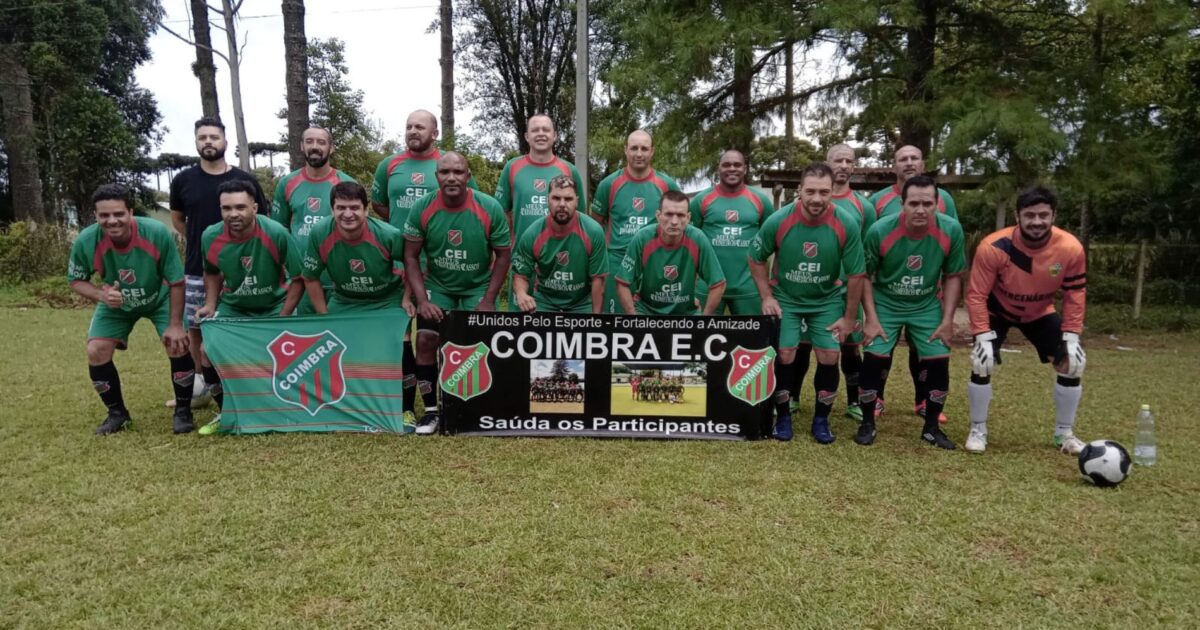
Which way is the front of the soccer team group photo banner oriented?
toward the camera

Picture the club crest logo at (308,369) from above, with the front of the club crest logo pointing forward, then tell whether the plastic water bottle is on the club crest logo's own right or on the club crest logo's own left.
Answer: on the club crest logo's own left

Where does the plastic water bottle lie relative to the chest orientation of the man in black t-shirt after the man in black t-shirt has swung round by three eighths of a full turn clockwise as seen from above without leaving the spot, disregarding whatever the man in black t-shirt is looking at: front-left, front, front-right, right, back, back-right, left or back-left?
back

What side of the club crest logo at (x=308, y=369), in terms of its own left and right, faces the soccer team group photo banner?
left

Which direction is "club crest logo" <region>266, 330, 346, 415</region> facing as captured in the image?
toward the camera

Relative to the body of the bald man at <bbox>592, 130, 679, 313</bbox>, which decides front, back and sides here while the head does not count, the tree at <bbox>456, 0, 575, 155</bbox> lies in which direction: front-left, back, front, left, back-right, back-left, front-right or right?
back

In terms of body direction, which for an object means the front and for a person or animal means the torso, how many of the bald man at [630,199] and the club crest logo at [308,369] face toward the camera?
2

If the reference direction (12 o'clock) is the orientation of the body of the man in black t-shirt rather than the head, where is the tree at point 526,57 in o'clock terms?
The tree is roughly at 7 o'clock from the man in black t-shirt.

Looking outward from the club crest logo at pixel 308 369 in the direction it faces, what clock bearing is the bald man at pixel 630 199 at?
The bald man is roughly at 9 o'clock from the club crest logo.

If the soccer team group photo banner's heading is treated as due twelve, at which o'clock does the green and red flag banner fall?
The green and red flag banner is roughly at 3 o'clock from the soccer team group photo banner.

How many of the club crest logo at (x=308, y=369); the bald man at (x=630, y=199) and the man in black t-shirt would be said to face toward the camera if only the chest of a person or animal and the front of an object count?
3

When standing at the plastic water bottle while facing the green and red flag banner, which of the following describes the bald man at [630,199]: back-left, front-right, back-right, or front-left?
front-right

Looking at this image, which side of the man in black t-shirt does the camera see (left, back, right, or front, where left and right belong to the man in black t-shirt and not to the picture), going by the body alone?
front
